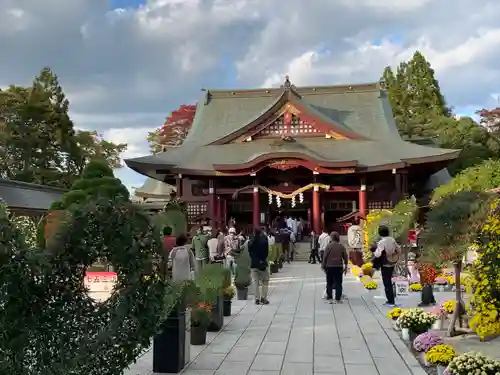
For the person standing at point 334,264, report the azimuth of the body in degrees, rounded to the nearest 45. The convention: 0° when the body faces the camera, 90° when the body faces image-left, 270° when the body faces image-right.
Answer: approximately 180°

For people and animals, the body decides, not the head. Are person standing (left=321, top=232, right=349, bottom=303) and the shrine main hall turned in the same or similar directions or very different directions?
very different directions

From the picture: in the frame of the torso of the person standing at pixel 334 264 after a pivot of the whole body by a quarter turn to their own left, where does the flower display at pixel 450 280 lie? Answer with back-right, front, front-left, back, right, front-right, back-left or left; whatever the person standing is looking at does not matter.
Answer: back-right

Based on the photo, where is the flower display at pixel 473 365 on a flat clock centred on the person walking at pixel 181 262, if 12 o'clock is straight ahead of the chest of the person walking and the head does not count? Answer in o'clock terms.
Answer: The flower display is roughly at 5 o'clock from the person walking.

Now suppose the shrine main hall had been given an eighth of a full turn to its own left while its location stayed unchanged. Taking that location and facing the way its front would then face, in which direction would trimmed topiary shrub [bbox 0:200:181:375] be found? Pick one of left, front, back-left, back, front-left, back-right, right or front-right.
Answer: front-right

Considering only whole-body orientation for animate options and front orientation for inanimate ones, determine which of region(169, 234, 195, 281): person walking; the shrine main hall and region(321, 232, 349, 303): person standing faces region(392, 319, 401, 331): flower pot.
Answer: the shrine main hall

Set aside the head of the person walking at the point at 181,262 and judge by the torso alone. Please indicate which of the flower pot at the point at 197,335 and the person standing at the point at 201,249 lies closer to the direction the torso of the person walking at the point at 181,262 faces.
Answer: the person standing

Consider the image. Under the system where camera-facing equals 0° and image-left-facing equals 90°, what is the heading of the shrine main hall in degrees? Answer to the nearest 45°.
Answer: approximately 0°

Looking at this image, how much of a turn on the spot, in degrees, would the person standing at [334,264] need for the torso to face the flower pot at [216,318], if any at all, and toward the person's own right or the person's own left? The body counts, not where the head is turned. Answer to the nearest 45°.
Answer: approximately 135° to the person's own left

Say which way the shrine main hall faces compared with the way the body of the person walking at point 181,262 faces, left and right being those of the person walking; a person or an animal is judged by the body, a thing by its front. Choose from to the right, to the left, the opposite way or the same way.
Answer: the opposite way

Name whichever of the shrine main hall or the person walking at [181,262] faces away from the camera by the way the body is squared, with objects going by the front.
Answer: the person walking

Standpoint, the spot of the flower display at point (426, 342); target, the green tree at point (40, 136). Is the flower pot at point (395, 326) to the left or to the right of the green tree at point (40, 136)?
right

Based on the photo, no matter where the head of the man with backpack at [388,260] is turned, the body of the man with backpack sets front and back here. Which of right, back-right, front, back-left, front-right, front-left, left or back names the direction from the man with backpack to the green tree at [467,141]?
front-right

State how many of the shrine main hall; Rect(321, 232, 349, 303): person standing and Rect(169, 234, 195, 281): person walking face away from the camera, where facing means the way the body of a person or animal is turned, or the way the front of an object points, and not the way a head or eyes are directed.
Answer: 2

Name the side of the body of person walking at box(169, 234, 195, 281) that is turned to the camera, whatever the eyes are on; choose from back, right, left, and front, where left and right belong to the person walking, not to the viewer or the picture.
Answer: back
